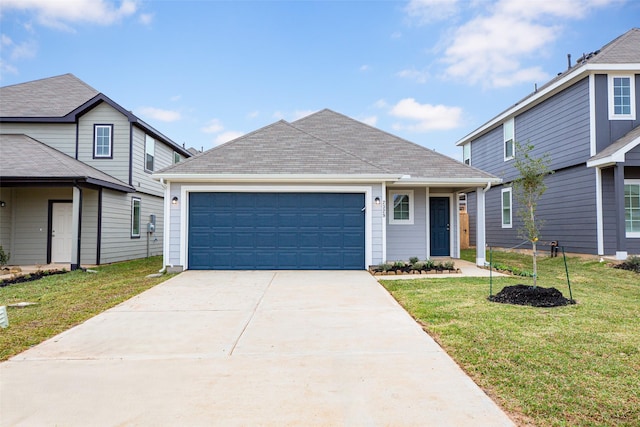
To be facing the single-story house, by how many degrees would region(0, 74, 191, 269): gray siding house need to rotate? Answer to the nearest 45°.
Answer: approximately 90° to its left

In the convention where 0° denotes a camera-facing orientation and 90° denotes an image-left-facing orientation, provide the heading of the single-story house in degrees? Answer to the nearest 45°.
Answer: approximately 0°

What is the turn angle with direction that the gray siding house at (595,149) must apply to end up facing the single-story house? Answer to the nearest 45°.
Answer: approximately 90° to its right

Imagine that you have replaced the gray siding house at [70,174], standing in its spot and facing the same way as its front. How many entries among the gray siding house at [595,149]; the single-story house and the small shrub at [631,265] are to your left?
3

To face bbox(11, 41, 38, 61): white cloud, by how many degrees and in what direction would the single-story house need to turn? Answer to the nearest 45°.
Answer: approximately 135° to its right

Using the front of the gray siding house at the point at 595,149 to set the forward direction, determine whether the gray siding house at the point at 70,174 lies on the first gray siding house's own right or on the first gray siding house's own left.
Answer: on the first gray siding house's own right

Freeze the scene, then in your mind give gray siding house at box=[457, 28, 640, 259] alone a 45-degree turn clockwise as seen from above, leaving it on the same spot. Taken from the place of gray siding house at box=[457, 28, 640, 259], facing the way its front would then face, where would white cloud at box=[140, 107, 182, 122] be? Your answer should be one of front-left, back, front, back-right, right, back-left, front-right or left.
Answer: right

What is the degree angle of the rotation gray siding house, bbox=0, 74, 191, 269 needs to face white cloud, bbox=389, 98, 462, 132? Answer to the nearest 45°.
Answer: approximately 135° to its left
